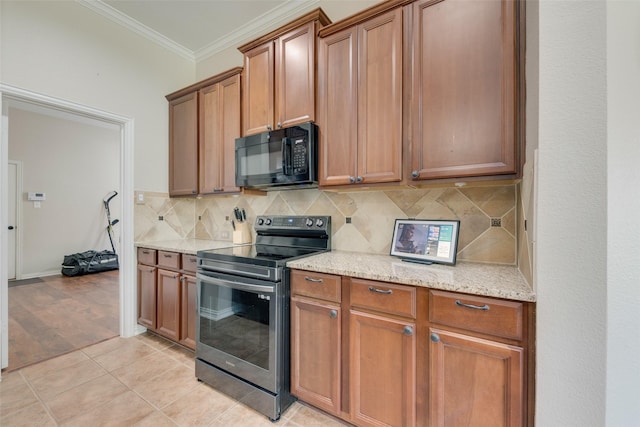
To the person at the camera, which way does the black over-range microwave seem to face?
facing the viewer and to the left of the viewer

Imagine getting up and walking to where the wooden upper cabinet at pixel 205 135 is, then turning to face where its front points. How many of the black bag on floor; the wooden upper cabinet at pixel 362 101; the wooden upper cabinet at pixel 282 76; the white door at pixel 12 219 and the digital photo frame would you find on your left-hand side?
3

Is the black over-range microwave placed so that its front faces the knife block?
no

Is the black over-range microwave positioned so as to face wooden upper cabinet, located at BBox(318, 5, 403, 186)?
no

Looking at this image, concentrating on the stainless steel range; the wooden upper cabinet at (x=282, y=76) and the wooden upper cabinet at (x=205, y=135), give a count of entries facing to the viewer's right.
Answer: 0

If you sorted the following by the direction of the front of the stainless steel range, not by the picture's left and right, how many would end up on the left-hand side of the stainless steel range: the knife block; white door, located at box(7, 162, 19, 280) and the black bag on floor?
0

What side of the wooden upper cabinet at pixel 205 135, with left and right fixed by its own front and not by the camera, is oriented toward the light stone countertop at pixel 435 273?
left

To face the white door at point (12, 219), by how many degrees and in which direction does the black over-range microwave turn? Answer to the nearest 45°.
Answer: approximately 90° to its right

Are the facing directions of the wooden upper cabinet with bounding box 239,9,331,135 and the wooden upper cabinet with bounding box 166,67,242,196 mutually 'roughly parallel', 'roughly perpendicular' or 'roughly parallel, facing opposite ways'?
roughly parallel

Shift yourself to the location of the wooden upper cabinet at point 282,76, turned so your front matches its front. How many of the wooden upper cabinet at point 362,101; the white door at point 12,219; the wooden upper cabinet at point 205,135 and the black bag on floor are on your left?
1

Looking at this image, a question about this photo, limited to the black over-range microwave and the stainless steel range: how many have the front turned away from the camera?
0

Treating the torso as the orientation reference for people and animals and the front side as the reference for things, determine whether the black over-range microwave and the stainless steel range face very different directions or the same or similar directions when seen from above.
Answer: same or similar directions

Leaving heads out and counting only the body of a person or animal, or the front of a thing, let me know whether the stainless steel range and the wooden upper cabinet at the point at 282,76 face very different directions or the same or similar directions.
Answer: same or similar directions

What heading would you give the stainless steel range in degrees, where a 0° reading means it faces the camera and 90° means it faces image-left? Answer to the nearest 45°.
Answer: approximately 45°

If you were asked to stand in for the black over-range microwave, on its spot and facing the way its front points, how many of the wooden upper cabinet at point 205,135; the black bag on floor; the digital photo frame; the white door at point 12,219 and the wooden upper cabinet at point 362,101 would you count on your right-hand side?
3
